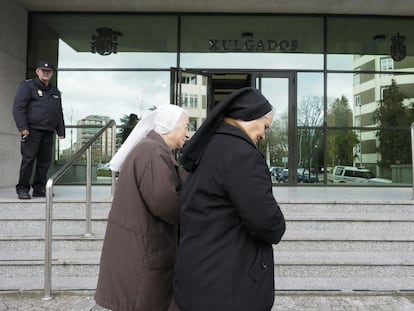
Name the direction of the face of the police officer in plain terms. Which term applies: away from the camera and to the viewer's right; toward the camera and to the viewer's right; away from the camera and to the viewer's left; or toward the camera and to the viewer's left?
toward the camera and to the viewer's right

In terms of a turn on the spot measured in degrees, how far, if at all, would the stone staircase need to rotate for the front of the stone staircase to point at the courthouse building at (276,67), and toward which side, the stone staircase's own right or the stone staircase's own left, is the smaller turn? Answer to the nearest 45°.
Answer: approximately 180°

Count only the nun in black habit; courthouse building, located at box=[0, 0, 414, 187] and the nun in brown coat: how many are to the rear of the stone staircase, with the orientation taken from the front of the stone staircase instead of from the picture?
1

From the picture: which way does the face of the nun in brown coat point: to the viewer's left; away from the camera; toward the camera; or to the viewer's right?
to the viewer's right

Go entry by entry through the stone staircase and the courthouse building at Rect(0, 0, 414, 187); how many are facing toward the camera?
2

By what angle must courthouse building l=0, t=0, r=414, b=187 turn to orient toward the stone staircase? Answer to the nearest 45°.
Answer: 0° — it already faces it

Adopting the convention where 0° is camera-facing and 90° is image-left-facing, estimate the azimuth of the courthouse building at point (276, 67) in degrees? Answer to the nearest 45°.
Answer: approximately 0°

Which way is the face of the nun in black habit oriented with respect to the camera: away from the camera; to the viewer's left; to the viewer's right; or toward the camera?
to the viewer's right

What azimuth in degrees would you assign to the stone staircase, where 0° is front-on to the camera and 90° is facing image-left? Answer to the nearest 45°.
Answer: approximately 0°

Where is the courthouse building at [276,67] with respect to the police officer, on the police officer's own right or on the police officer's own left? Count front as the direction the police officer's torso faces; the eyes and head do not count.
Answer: on the police officer's own left
